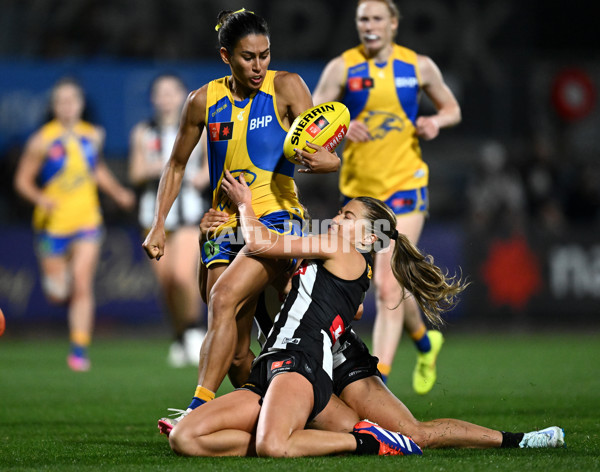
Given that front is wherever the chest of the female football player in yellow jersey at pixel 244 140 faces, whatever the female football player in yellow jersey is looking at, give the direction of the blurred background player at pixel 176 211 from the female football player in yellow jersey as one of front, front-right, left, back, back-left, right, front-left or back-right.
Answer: back

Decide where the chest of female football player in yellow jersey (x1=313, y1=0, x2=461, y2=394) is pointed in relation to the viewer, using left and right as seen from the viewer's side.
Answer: facing the viewer

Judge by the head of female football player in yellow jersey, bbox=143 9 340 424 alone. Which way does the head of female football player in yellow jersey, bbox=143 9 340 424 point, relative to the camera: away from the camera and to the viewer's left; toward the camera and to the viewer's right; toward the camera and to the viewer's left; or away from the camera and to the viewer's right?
toward the camera and to the viewer's right

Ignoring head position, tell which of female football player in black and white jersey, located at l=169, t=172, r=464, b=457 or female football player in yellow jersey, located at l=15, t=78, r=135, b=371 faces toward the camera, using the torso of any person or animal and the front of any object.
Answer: the female football player in yellow jersey

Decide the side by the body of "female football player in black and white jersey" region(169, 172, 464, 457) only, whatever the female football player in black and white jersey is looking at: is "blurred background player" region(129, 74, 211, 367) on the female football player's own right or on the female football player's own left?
on the female football player's own right

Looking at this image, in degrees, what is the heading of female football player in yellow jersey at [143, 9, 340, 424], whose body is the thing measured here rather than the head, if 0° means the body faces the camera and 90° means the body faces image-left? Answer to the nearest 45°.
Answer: approximately 0°

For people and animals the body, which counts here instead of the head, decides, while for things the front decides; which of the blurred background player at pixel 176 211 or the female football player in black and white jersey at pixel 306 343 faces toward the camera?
the blurred background player

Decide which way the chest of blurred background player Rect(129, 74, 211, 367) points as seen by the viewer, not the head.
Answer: toward the camera

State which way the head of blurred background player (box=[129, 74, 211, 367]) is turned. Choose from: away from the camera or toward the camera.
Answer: toward the camera

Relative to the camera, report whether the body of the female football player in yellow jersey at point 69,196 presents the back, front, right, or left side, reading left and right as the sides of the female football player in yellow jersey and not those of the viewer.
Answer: front

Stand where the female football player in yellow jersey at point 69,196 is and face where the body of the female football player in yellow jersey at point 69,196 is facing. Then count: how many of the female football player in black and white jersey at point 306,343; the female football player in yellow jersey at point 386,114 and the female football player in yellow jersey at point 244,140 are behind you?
0

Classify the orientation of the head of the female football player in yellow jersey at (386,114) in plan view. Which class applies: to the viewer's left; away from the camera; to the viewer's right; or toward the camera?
toward the camera

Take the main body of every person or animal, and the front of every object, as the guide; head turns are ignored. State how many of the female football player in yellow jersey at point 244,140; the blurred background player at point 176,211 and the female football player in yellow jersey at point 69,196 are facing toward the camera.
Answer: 3

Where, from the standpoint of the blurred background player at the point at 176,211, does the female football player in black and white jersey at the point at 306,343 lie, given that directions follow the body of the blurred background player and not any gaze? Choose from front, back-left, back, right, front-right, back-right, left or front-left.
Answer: front

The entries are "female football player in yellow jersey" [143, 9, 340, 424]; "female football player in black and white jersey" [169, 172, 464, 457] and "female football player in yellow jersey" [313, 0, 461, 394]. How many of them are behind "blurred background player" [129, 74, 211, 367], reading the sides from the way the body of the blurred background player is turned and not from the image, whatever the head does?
0

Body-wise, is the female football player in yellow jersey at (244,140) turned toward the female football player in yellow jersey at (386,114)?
no

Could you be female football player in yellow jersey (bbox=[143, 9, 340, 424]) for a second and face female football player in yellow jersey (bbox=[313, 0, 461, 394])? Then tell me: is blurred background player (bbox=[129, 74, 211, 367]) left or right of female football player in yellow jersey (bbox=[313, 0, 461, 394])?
left

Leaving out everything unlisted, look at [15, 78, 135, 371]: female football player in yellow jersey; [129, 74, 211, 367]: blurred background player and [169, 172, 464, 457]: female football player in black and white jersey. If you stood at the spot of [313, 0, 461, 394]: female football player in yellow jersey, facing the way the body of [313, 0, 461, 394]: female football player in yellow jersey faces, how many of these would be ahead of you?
1
